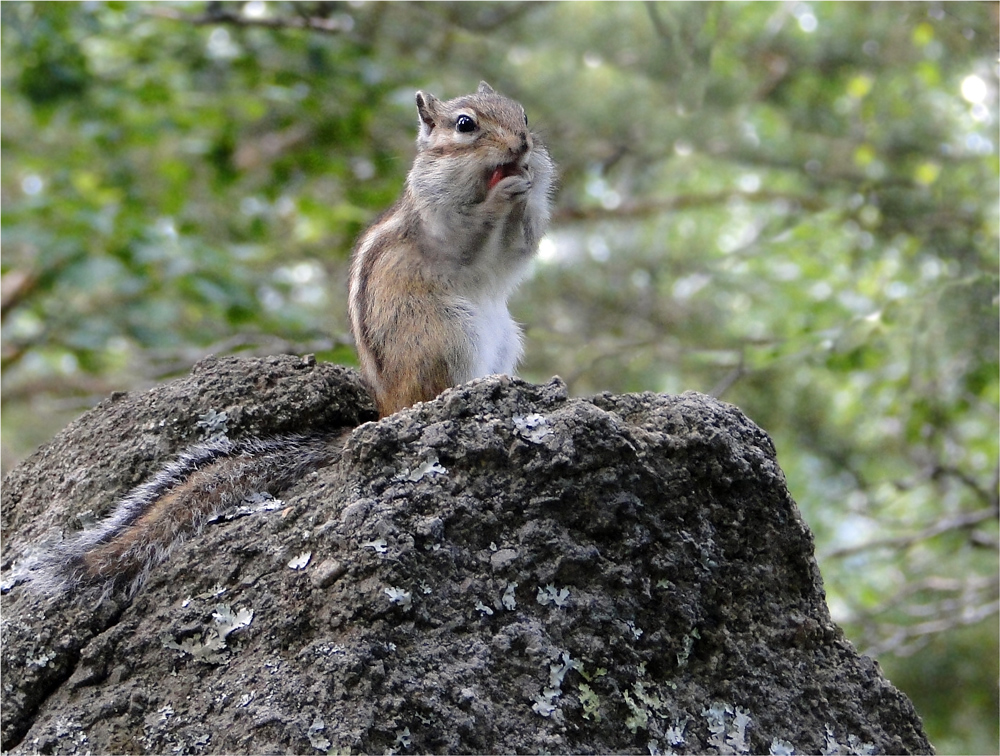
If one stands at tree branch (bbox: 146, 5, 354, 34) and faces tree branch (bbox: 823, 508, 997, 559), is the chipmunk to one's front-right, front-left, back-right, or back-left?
front-right

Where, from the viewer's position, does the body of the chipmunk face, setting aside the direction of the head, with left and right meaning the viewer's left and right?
facing the viewer and to the right of the viewer

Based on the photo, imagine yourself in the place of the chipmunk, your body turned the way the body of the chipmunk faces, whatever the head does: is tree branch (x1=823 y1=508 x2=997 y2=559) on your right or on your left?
on your left

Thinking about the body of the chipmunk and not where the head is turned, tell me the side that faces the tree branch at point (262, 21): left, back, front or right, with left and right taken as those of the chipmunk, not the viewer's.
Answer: back
